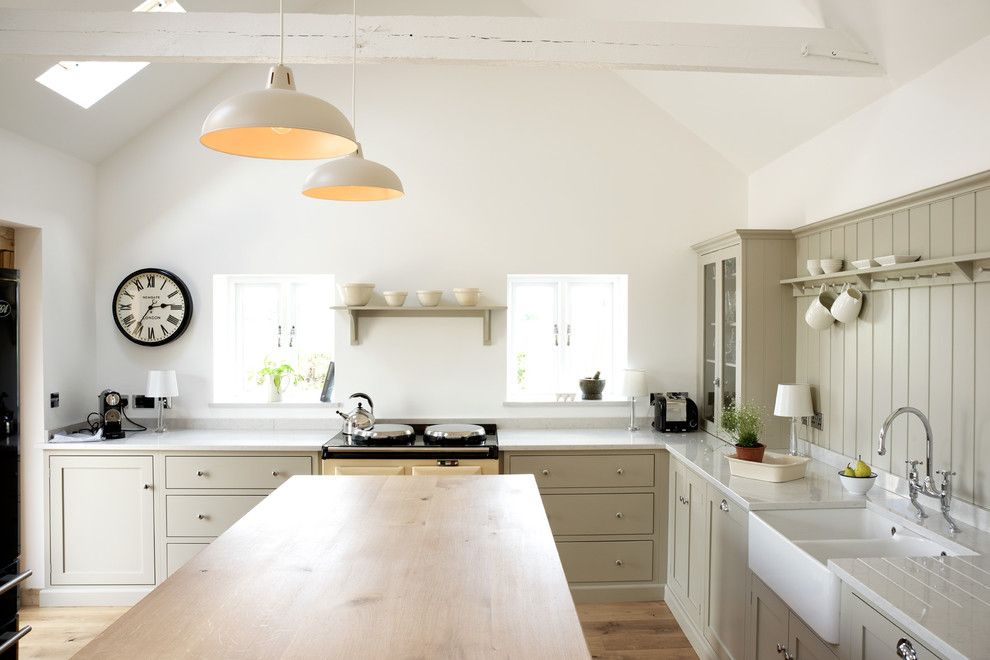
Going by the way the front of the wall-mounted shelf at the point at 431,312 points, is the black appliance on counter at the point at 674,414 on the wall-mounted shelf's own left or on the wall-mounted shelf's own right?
on the wall-mounted shelf's own left

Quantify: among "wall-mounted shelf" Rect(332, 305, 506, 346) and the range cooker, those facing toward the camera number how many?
2

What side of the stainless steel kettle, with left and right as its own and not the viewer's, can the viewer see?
left

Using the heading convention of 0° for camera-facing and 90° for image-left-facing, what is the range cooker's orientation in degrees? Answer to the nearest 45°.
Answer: approximately 0°

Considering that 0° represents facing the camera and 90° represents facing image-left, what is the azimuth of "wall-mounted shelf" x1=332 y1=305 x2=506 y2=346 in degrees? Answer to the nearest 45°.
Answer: approximately 0°

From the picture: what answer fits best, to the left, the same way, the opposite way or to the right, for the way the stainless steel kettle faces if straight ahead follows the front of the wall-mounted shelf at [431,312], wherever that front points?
to the right

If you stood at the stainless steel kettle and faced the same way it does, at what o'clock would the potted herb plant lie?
The potted herb plant is roughly at 7 o'clock from the stainless steel kettle.

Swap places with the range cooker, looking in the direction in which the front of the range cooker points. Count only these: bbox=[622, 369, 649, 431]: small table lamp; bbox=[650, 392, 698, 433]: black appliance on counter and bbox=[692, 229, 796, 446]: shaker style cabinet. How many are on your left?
3
